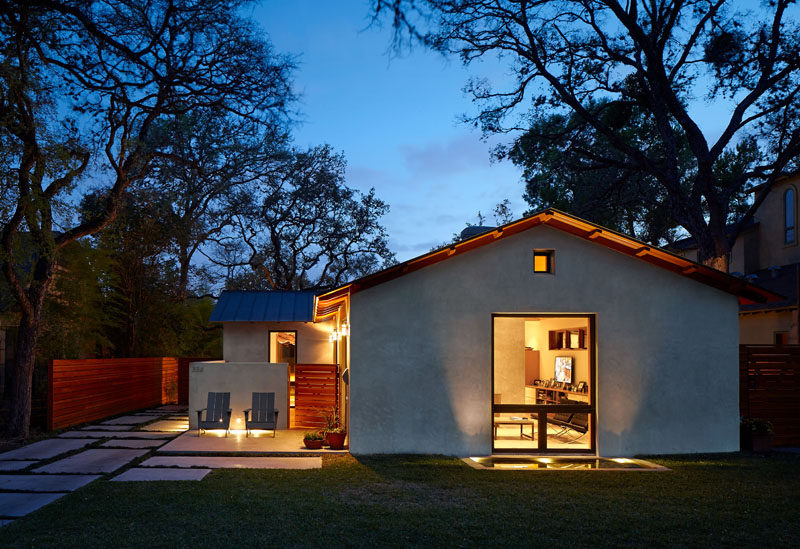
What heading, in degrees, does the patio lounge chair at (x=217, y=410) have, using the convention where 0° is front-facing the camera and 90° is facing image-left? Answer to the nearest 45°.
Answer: approximately 45°

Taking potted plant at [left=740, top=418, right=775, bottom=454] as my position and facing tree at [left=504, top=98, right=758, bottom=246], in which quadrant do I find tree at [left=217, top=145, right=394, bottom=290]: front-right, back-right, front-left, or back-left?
front-left

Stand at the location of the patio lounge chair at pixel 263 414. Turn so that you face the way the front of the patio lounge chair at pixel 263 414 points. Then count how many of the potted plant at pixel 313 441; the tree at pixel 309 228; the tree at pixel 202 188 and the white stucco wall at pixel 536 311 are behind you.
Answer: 2

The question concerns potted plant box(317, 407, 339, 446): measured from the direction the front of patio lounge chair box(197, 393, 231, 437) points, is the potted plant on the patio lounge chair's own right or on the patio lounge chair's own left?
on the patio lounge chair's own left

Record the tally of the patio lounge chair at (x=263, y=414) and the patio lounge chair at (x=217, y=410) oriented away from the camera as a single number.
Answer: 0

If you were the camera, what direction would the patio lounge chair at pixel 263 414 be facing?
facing the viewer

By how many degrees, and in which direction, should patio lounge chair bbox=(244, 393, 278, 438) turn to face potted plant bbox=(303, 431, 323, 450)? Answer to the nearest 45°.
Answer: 0° — it already faces it

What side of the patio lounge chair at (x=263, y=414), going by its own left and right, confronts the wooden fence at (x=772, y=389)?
left

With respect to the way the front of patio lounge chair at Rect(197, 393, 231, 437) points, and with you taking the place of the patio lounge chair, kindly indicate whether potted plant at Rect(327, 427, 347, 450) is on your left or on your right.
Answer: on your left

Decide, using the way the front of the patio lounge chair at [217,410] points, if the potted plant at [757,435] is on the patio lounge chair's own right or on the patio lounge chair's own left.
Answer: on the patio lounge chair's own left

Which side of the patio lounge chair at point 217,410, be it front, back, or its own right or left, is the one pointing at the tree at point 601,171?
back

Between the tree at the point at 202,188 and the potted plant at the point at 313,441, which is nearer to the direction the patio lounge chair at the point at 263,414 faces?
the potted plant

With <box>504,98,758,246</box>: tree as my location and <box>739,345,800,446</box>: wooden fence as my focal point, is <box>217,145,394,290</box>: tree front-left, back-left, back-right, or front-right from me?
back-right

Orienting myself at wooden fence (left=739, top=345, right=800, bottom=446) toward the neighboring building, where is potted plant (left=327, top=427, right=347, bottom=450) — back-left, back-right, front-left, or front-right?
back-left
